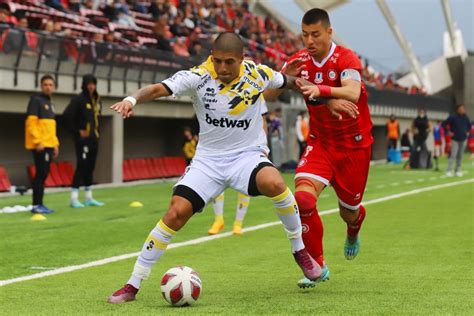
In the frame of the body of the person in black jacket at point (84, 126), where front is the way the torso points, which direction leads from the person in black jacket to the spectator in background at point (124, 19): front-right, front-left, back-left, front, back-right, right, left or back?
back-left

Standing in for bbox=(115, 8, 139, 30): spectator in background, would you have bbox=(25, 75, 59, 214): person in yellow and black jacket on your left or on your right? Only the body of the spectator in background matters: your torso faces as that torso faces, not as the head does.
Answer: on your right

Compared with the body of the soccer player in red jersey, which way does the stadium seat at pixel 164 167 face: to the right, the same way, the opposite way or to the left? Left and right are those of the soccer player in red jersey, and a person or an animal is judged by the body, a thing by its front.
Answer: to the left

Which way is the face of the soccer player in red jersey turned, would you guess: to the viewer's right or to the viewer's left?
to the viewer's left

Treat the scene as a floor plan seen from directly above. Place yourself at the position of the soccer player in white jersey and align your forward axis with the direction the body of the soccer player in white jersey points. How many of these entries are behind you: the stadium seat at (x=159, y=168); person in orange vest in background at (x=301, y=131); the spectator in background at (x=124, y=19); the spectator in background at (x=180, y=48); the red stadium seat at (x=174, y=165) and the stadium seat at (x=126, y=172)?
6

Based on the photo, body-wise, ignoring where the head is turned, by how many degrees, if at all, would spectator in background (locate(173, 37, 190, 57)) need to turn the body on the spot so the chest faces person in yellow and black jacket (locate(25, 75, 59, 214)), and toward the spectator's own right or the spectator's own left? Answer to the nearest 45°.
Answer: approximately 45° to the spectator's own right

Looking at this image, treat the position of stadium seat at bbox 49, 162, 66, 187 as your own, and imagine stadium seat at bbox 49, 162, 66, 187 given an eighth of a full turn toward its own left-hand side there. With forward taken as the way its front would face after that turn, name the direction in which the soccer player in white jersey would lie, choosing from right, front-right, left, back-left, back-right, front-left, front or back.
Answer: right
